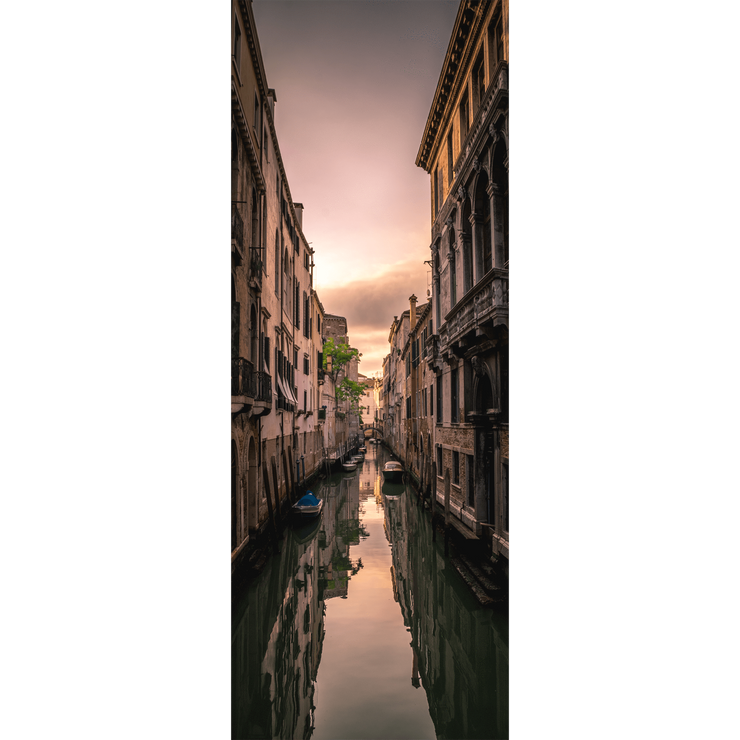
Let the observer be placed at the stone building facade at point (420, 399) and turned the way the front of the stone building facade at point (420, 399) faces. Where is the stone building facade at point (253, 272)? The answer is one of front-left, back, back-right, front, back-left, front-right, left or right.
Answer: left

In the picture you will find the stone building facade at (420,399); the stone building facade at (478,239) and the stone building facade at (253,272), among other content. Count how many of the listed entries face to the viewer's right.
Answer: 1

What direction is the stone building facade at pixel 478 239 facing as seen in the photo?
to the viewer's left

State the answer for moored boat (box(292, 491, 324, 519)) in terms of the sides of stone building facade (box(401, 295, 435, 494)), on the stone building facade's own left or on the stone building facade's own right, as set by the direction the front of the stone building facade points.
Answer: on the stone building facade's own left

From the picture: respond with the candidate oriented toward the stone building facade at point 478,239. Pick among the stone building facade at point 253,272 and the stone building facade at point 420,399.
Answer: the stone building facade at point 253,272

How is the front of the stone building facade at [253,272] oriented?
to the viewer's right

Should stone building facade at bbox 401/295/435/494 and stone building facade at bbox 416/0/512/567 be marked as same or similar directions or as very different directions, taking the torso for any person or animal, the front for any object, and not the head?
same or similar directions

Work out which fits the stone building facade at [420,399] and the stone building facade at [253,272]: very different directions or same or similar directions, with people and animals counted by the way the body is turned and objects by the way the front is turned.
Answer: very different directions

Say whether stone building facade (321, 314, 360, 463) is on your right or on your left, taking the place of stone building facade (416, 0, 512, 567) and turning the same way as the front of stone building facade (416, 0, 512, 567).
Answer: on your right

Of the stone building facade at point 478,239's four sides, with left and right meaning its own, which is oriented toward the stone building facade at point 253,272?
front

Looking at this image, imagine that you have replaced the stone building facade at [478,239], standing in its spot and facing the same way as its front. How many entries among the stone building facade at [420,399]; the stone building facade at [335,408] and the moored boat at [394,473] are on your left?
0

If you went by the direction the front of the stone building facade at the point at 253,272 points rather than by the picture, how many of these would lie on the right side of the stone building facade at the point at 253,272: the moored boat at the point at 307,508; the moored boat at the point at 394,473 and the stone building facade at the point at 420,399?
0

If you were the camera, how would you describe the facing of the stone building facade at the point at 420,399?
facing to the left of the viewer

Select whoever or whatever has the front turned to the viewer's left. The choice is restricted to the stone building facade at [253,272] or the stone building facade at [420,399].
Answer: the stone building facade at [420,399]

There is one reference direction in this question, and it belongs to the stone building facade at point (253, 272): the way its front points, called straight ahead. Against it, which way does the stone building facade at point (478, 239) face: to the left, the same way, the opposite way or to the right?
the opposite way

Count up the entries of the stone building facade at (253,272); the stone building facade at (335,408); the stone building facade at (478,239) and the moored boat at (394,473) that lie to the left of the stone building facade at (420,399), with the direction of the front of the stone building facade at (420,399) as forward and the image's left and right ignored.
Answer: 2
